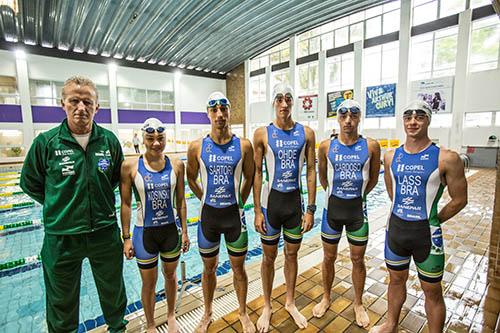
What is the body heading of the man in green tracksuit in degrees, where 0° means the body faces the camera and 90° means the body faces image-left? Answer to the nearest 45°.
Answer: approximately 0°

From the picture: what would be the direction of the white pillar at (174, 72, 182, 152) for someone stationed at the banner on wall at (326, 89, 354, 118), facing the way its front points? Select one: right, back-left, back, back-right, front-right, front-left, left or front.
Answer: front-right

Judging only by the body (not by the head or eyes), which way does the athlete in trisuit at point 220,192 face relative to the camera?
toward the camera

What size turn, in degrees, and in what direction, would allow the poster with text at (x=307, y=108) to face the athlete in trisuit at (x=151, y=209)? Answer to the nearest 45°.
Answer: approximately 45° to its left

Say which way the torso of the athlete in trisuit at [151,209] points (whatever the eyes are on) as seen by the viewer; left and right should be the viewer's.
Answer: facing the viewer

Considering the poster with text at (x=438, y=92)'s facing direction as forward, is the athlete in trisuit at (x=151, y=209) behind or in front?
in front

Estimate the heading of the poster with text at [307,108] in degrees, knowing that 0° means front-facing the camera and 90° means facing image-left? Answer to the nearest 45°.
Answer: approximately 45°

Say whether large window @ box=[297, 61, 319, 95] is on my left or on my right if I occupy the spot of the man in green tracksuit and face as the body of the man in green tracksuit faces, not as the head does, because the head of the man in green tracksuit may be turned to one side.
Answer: on my left

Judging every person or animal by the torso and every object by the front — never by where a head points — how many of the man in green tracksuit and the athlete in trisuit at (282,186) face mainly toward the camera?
2

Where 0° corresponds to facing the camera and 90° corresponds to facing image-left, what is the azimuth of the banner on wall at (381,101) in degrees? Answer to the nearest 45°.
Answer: approximately 45°

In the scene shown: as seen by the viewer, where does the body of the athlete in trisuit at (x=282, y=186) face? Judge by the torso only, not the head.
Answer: toward the camera

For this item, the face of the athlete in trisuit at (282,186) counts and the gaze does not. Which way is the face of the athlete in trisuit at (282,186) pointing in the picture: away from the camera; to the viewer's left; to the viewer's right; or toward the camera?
toward the camera

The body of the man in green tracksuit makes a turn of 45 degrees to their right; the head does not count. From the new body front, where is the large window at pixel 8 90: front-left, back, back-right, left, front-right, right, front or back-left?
back-right

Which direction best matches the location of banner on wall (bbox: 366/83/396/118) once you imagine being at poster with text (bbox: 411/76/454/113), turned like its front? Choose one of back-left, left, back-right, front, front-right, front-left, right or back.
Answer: front-right

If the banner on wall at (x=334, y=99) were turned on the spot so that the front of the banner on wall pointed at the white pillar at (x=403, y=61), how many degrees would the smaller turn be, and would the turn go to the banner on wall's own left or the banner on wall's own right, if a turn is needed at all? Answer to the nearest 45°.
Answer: approximately 90° to the banner on wall's own left

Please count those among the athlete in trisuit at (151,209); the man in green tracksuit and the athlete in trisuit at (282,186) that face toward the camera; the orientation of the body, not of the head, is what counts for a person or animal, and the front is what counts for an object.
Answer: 3
